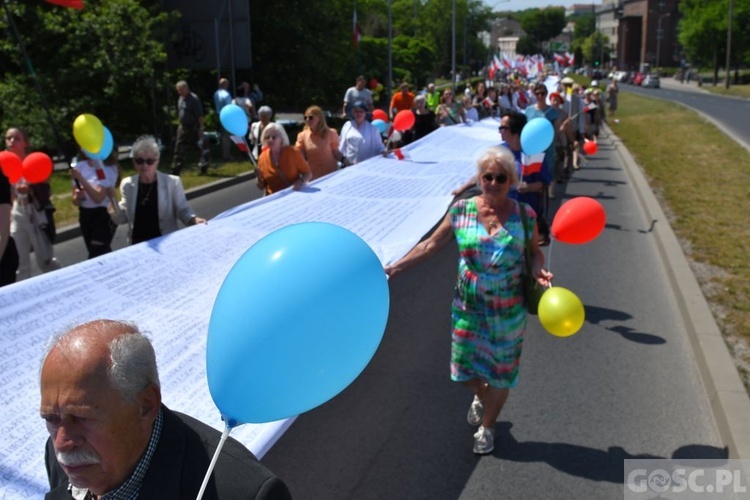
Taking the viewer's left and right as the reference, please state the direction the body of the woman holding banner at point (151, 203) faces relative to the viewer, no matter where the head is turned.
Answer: facing the viewer

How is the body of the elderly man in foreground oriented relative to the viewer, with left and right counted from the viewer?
facing the viewer and to the left of the viewer

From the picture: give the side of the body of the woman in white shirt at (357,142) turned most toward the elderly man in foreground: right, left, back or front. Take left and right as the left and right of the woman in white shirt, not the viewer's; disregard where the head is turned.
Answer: front

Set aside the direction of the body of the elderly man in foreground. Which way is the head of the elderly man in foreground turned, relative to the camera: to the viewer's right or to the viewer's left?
to the viewer's left

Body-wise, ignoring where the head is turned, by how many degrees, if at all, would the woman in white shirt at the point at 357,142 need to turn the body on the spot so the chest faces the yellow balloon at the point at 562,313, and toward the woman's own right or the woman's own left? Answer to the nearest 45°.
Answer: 0° — they already face it

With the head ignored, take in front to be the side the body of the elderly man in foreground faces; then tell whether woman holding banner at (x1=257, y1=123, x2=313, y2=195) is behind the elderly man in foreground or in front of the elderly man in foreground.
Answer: behind

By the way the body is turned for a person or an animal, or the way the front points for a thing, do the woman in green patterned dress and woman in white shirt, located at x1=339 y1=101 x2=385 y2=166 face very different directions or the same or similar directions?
same or similar directions

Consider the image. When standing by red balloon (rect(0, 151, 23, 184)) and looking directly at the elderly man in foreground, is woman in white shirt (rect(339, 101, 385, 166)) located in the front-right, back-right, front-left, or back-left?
back-left

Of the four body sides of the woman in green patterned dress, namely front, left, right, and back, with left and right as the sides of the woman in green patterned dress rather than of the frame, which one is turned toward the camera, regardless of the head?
front

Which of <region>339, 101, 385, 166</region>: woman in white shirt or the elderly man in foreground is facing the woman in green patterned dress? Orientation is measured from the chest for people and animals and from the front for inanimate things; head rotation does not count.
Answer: the woman in white shirt

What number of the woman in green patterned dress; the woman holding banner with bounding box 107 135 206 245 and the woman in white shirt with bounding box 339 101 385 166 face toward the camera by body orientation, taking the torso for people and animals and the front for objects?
3

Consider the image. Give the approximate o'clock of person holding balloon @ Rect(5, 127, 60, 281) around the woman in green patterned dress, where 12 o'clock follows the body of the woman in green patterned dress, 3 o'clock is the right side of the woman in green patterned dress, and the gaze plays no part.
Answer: The person holding balloon is roughly at 4 o'clock from the woman in green patterned dress.

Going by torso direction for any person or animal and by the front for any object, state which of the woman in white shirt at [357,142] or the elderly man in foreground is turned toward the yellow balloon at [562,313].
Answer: the woman in white shirt

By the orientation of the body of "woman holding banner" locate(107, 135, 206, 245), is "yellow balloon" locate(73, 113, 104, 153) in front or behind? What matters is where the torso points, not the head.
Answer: behind

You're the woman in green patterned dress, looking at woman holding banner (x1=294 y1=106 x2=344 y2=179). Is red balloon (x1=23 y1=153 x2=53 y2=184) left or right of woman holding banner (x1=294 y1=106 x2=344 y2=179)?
left

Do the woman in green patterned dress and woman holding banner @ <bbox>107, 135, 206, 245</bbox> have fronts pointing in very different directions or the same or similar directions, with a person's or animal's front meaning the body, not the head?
same or similar directions

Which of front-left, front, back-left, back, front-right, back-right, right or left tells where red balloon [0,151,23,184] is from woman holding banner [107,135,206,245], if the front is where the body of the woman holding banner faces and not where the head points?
back-right

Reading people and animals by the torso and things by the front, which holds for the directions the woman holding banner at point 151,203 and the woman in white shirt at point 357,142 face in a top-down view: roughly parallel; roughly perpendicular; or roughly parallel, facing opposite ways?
roughly parallel
